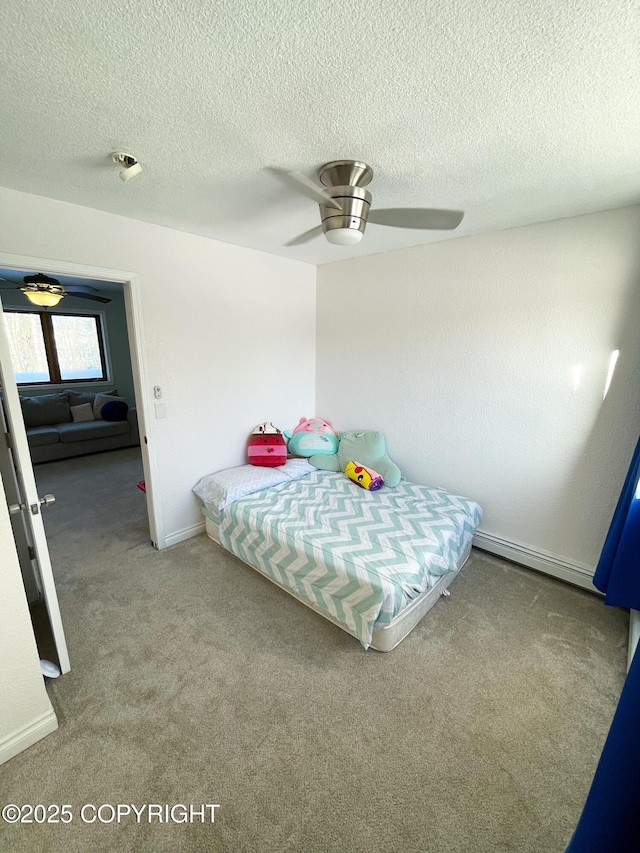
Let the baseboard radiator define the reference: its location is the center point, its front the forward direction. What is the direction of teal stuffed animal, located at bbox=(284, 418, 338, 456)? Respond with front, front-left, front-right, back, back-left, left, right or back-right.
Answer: front-right

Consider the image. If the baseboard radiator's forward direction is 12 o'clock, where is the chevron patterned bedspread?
The chevron patterned bedspread is roughly at 12 o'clock from the baseboard radiator.

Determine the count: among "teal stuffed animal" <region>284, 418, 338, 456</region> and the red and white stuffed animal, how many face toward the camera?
2

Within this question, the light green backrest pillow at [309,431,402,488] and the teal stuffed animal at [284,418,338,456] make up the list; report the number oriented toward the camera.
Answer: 2

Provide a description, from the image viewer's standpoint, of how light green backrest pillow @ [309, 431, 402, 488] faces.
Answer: facing the viewer

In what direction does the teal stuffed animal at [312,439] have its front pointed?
toward the camera

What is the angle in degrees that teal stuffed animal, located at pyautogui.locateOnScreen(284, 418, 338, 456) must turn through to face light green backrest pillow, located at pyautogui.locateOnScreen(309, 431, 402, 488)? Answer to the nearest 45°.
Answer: approximately 45° to its left

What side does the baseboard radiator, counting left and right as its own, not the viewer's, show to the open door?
front

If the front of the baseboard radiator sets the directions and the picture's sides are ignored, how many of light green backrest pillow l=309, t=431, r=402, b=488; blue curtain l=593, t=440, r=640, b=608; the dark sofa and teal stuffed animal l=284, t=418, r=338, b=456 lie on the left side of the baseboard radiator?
1

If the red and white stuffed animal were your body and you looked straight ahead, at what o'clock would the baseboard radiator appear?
The baseboard radiator is roughly at 10 o'clock from the red and white stuffed animal.

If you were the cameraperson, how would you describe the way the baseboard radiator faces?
facing the viewer and to the left of the viewer

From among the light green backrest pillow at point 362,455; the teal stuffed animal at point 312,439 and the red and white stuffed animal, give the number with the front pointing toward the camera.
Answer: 3

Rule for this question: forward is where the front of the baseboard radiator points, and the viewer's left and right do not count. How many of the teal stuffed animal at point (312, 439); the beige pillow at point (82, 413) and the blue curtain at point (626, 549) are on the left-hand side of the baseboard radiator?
1
